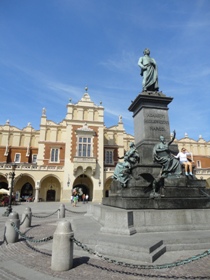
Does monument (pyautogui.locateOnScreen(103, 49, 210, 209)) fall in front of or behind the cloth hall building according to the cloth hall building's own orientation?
in front

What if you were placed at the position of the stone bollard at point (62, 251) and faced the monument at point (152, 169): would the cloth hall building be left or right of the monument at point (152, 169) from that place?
left

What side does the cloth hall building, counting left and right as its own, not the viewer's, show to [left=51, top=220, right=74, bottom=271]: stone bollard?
front

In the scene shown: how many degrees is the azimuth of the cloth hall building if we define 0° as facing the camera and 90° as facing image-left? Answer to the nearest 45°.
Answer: approximately 0°
